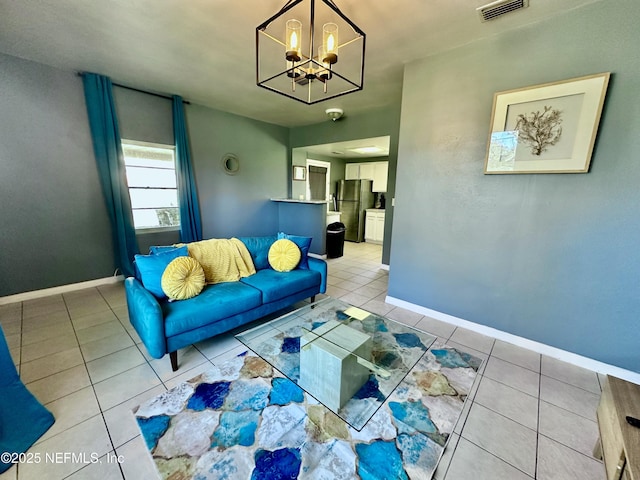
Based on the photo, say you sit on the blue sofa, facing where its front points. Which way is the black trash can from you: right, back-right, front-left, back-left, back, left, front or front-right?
left

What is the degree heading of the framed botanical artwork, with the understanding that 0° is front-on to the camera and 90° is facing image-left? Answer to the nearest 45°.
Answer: approximately 45°

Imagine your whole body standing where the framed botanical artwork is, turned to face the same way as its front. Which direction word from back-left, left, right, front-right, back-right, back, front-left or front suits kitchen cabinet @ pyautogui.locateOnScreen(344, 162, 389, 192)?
right

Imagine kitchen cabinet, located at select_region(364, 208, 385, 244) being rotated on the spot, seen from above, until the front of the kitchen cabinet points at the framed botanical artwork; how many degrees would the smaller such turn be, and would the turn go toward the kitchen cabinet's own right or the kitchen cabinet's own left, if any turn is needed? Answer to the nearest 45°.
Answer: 0° — it already faces it

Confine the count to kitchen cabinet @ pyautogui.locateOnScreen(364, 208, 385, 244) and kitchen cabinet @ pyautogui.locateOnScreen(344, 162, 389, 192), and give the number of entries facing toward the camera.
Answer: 2

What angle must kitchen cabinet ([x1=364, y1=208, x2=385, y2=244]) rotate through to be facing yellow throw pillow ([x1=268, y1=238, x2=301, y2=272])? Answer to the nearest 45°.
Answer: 0° — it already faces it

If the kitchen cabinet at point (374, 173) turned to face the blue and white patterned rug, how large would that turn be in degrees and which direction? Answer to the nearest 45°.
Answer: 0° — it already faces it

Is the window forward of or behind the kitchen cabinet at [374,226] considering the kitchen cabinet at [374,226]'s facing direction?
forward

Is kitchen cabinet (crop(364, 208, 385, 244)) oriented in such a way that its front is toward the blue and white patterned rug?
yes

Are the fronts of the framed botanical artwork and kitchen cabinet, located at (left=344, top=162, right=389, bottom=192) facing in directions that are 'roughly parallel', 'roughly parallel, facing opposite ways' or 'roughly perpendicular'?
roughly perpendicular

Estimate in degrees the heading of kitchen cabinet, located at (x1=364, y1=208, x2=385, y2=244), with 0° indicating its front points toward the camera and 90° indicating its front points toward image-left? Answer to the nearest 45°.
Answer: approximately 0°
